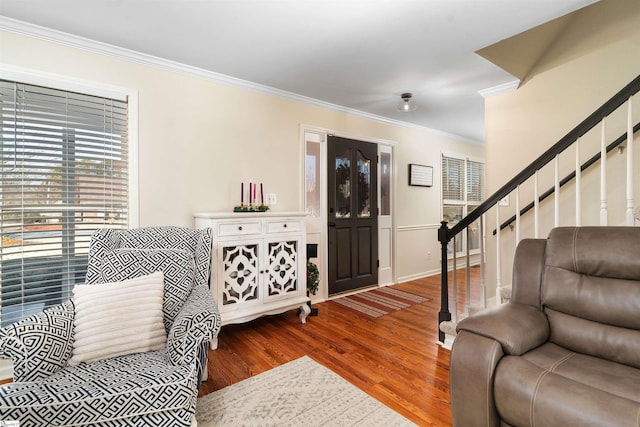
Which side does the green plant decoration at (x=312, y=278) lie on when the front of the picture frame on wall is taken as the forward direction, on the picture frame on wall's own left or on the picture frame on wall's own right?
on the picture frame on wall's own right

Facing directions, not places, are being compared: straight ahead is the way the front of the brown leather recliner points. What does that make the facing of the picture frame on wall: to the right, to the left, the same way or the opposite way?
to the left

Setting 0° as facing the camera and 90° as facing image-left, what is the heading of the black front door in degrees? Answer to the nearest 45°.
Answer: approximately 315°

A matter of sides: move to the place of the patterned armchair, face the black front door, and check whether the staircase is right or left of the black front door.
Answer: right

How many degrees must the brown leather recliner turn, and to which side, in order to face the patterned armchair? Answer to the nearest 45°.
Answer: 0° — it already faces it

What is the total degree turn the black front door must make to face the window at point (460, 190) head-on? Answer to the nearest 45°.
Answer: approximately 90° to its left

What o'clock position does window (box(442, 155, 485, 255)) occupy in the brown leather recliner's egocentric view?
The window is roughly at 4 o'clock from the brown leather recliner.
